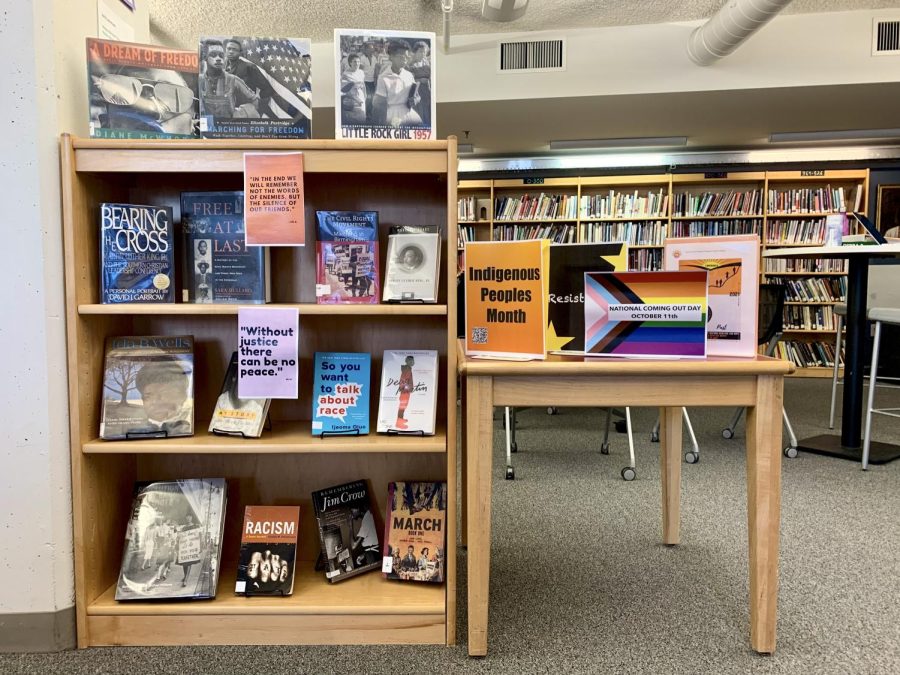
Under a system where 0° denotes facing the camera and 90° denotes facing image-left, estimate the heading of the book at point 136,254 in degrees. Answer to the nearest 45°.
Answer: approximately 0°

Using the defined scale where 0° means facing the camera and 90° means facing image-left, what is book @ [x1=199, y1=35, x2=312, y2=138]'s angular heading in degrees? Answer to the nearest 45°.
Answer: approximately 0°

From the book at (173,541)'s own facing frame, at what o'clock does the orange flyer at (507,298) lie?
The orange flyer is roughly at 10 o'clock from the book.
